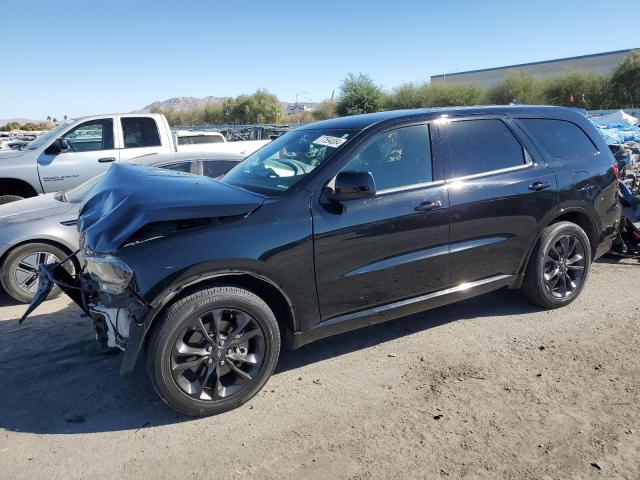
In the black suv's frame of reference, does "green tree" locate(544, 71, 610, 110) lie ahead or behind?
behind

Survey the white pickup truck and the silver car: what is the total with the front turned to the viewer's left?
2

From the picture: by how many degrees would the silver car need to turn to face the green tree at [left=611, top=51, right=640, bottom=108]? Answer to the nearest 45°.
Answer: approximately 135° to its right

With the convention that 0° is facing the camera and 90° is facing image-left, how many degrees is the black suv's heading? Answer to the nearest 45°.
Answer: approximately 45°

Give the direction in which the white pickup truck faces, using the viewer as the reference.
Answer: facing to the left of the viewer

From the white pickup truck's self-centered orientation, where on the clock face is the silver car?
The silver car is roughly at 9 o'clock from the white pickup truck.

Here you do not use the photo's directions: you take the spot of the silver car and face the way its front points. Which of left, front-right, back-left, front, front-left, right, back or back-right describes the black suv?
back-left

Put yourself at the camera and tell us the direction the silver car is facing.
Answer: facing to the left of the viewer

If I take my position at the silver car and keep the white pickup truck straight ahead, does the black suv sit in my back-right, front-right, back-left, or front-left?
back-right

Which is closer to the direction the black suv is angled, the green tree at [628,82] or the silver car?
the silver car
